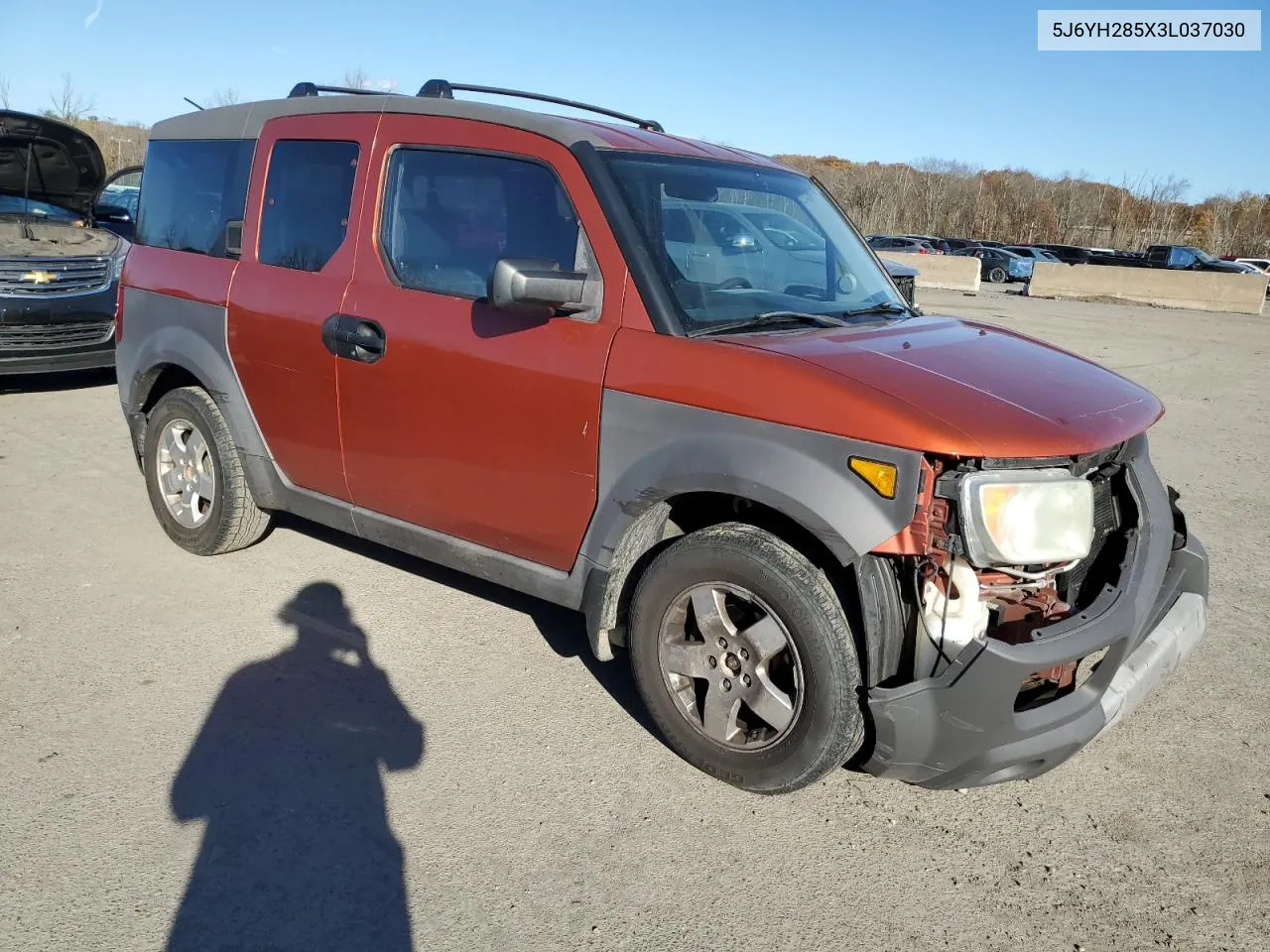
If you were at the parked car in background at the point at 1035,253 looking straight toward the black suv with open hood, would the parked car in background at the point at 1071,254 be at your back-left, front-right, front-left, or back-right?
back-left

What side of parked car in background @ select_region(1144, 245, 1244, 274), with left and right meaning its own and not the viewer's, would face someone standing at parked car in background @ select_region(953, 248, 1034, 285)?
back

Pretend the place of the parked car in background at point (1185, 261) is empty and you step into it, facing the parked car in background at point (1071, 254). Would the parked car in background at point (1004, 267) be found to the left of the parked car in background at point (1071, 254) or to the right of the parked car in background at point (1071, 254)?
left

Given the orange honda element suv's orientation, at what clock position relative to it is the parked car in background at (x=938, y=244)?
The parked car in background is roughly at 8 o'clock from the orange honda element suv.

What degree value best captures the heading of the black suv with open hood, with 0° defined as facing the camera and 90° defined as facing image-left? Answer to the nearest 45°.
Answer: approximately 0°

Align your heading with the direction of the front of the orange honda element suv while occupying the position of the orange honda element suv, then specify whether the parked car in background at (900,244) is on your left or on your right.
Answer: on your left

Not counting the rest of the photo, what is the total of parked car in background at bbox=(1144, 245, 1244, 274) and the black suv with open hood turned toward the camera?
1

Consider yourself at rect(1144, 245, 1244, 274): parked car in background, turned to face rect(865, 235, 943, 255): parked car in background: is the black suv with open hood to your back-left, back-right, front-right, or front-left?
front-left

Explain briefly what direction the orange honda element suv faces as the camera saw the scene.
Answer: facing the viewer and to the right of the viewer

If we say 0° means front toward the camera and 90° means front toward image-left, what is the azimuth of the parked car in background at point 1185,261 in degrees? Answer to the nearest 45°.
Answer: approximately 270°

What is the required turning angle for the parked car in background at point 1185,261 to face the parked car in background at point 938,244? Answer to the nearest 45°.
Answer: approximately 180°

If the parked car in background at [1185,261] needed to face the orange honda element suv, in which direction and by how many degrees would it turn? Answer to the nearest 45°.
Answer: approximately 90° to its right

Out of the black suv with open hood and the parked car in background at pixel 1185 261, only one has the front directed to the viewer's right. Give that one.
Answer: the parked car in background
